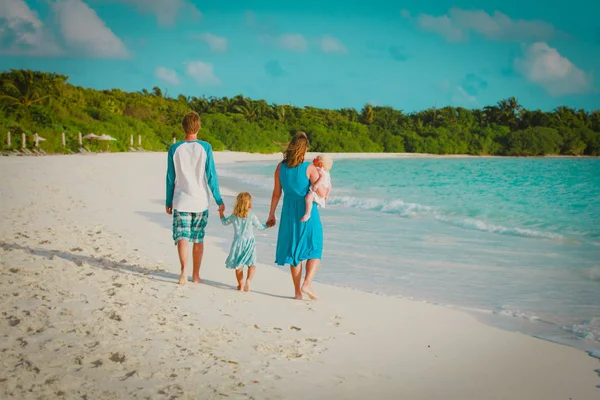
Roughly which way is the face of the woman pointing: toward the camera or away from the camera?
away from the camera

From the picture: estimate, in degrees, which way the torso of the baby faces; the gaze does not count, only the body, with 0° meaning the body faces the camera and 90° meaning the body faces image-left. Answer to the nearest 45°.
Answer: approximately 90°

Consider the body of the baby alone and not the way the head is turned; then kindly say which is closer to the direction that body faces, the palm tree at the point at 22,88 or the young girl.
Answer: the young girl

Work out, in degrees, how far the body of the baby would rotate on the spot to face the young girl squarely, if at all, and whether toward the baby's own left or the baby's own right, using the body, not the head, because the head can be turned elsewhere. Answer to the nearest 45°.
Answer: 0° — they already face them

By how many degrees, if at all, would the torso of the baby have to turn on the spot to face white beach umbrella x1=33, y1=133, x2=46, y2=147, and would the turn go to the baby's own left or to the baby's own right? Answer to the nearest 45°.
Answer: approximately 45° to the baby's own right

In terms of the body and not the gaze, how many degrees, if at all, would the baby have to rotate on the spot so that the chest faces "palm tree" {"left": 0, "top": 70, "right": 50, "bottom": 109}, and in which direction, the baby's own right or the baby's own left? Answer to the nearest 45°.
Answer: approximately 45° to the baby's own right
